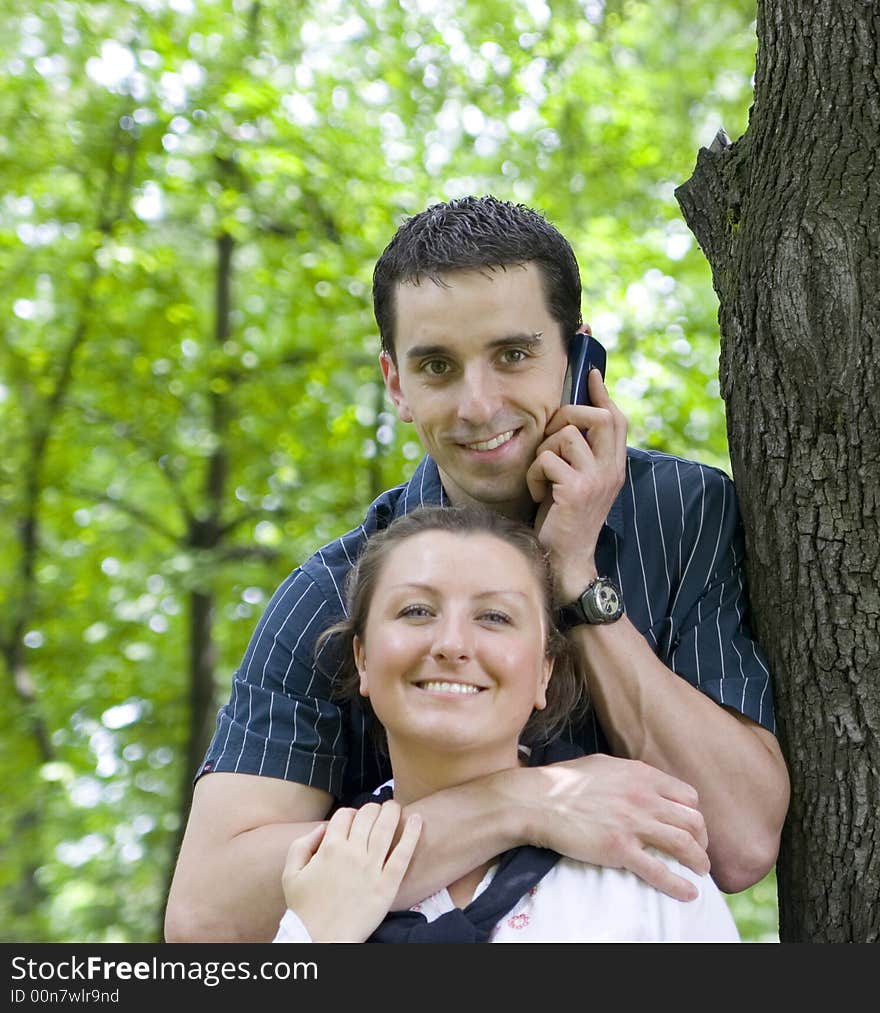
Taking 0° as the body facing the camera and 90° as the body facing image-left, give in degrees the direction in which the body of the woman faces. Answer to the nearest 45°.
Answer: approximately 0°

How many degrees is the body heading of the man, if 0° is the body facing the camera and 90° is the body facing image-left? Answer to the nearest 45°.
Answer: approximately 0°

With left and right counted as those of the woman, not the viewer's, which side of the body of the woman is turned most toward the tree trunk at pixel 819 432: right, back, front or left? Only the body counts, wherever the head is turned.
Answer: left
